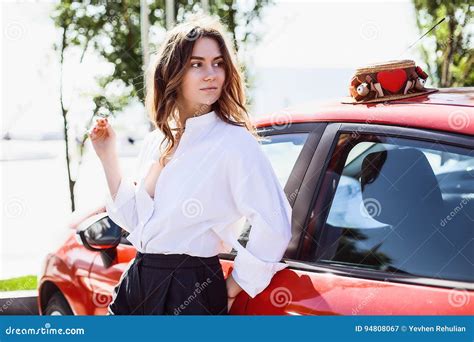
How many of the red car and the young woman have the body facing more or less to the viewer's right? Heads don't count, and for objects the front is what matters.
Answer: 0

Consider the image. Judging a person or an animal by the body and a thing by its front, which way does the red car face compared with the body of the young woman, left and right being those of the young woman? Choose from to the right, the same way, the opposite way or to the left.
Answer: to the right

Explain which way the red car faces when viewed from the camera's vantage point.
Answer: facing away from the viewer and to the left of the viewer

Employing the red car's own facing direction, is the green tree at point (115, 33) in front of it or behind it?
in front

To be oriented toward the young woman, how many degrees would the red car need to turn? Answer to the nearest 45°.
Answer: approximately 45° to its left

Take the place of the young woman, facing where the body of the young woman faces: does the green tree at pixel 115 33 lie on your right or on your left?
on your right

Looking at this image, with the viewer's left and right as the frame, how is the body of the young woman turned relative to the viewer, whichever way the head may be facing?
facing the viewer and to the left of the viewer

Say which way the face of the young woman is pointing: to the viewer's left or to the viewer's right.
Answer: to the viewer's right
